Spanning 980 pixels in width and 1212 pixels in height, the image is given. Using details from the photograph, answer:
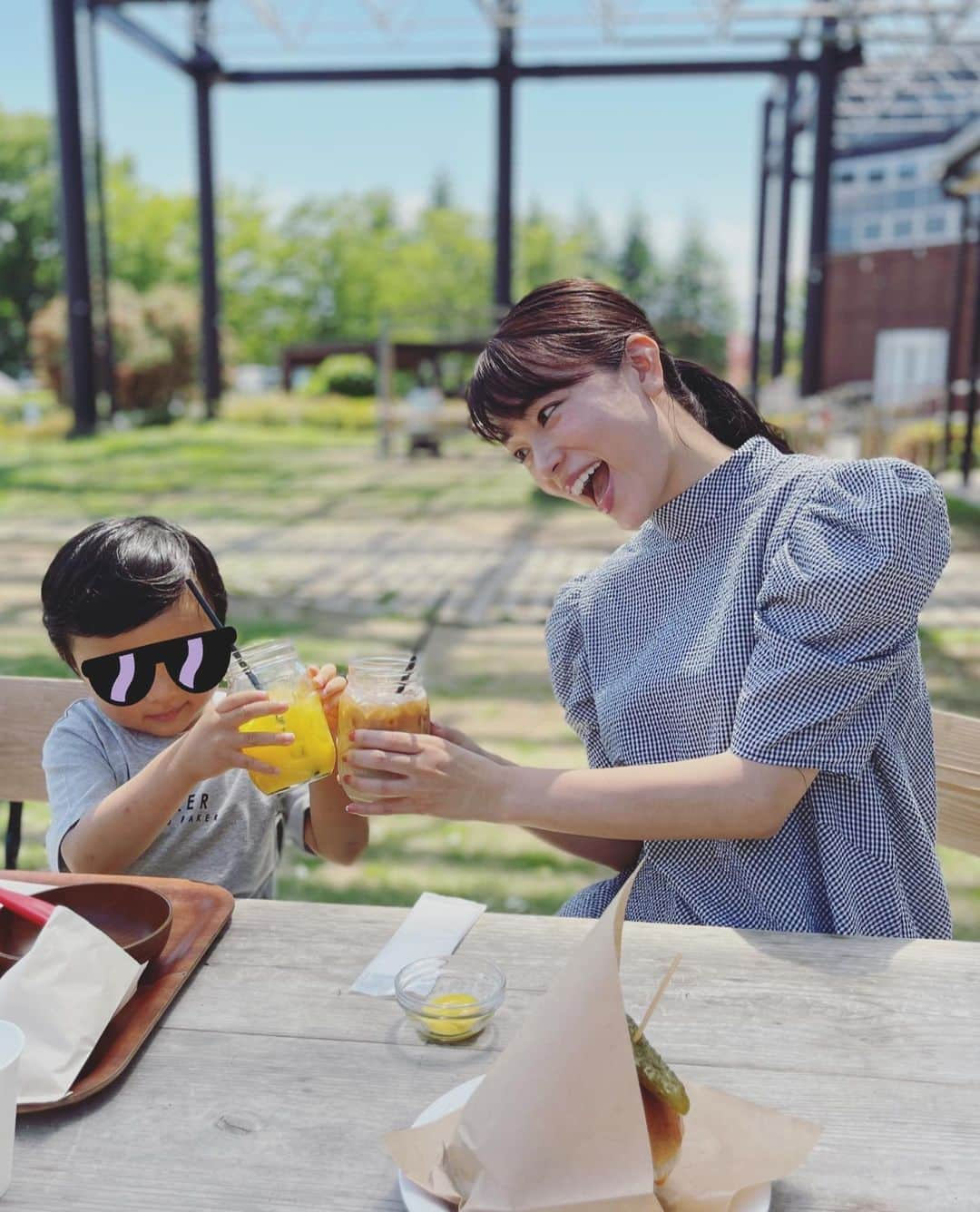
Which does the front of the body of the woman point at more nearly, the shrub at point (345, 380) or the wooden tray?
the wooden tray

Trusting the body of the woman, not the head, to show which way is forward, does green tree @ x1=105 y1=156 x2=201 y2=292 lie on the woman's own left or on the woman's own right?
on the woman's own right

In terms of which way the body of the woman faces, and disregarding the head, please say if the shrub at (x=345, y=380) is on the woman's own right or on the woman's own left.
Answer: on the woman's own right

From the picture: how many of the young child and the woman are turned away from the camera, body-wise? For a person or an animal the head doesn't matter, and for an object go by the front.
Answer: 0

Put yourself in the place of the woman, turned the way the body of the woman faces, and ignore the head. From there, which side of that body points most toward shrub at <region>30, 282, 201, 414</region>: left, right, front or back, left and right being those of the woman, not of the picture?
right

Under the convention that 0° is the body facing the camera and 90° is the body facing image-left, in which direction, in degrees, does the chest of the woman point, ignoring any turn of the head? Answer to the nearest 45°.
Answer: approximately 45°

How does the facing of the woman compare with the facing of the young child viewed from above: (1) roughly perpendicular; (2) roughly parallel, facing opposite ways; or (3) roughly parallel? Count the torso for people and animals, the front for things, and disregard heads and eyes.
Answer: roughly perpendicular

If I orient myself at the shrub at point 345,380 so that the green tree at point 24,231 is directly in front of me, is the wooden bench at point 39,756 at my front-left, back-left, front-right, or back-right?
back-left

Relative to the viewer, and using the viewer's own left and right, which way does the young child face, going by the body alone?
facing the viewer and to the right of the viewer
